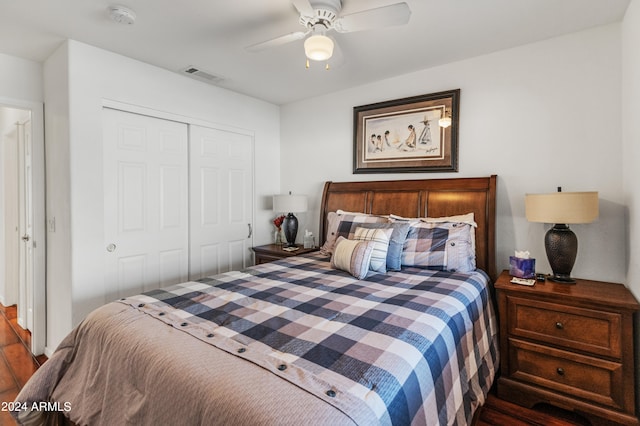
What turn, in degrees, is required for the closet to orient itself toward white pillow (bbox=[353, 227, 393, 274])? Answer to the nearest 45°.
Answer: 0° — it already faces it

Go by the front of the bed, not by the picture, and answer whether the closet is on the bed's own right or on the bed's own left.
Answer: on the bed's own right

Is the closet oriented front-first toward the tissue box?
yes

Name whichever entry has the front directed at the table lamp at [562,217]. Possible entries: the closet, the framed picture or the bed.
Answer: the closet

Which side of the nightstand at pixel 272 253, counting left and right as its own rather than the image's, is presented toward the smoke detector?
front

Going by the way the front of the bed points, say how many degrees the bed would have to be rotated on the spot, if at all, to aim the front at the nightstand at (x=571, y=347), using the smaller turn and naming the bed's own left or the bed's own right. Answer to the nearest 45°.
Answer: approximately 135° to the bed's own left

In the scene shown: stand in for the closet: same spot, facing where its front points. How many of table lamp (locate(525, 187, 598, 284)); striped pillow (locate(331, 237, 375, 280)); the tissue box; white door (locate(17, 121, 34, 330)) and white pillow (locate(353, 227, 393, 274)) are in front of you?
4

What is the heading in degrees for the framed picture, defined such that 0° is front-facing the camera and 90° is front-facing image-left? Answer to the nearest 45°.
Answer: approximately 45°

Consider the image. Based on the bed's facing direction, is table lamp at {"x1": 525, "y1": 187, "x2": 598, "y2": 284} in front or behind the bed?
behind

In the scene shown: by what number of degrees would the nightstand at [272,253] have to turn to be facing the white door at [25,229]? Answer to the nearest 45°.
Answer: approximately 45° to its right

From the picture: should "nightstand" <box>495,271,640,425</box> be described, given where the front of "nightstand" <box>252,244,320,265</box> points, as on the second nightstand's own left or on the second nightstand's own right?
on the second nightstand's own left

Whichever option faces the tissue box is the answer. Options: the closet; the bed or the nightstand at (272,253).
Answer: the closet

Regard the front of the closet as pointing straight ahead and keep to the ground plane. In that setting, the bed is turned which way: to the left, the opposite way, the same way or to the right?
to the right

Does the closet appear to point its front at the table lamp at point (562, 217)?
yes

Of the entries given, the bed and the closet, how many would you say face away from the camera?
0

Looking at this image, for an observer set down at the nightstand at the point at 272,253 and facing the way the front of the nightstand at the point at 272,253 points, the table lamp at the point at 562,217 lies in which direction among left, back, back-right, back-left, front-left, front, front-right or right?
left

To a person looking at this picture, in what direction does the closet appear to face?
facing the viewer and to the right of the viewer

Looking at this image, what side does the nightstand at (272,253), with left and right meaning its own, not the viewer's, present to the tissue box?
left

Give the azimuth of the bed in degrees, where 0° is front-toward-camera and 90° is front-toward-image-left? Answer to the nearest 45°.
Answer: approximately 45°
